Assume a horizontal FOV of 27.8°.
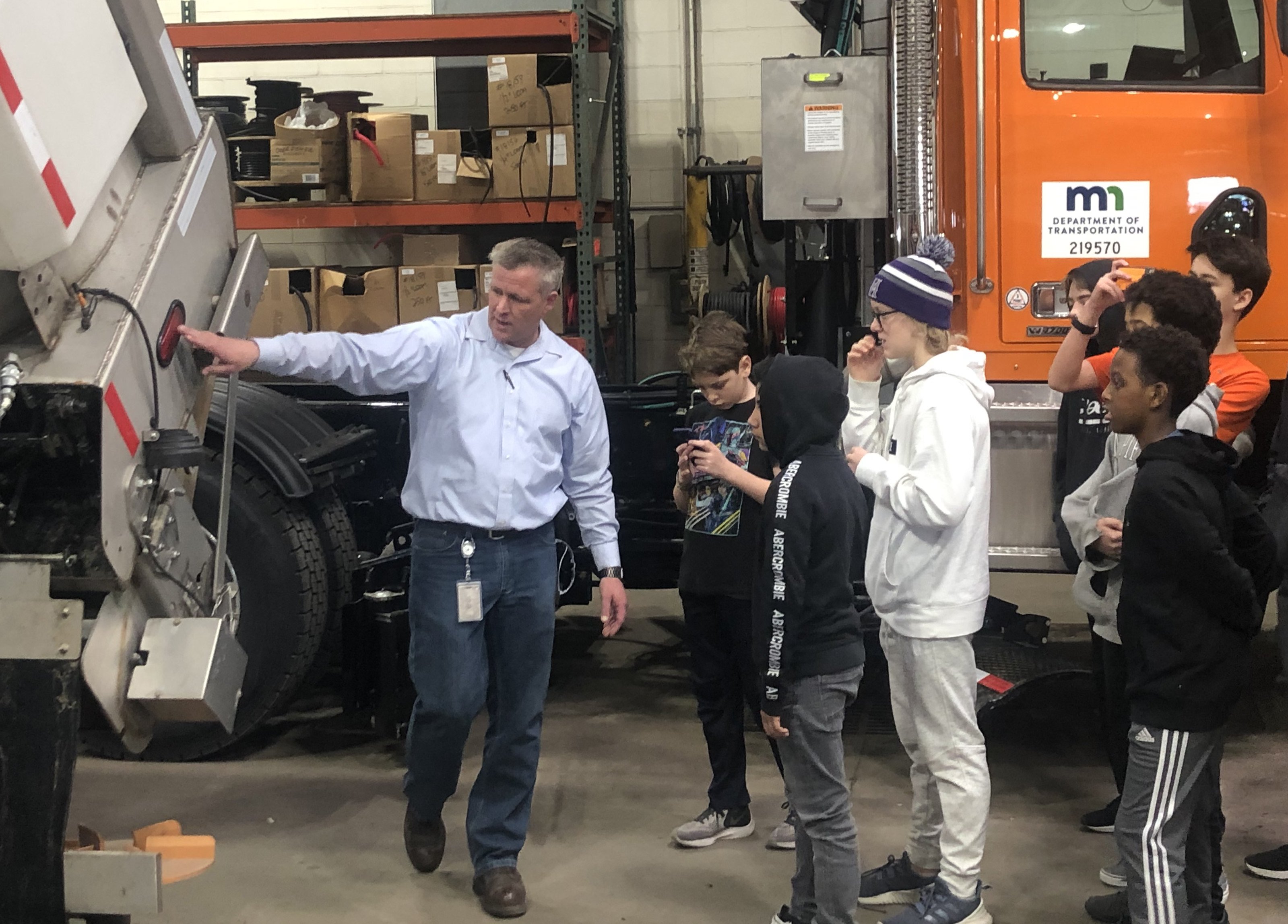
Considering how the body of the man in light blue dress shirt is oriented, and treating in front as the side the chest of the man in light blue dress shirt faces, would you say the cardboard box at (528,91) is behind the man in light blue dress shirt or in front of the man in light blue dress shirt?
behind

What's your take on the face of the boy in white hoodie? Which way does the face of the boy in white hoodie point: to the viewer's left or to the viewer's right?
to the viewer's left

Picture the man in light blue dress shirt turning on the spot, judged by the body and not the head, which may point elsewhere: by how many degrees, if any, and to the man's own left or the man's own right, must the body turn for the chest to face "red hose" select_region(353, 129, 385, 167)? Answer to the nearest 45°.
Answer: approximately 180°

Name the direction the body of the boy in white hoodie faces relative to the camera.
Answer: to the viewer's left

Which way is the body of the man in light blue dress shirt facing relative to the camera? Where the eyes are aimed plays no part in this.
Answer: toward the camera

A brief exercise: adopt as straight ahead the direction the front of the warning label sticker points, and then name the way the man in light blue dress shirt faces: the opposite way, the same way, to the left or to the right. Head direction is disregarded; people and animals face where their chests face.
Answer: the same way

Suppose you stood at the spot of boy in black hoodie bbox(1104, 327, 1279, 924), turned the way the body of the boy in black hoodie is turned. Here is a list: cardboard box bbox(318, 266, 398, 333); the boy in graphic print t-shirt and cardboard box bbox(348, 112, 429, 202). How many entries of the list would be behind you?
0

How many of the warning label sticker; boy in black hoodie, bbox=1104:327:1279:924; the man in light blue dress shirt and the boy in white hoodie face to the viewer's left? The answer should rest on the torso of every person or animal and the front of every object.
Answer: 2

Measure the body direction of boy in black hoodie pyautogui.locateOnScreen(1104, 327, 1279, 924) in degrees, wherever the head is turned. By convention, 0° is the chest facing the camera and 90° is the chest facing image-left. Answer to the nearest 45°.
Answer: approximately 90°

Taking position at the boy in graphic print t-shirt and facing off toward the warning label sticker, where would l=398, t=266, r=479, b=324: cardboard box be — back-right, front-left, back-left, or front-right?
front-left

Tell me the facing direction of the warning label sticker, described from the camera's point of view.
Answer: facing the viewer

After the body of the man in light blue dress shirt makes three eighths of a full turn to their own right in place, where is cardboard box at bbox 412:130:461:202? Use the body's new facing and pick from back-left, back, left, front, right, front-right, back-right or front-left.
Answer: front-right

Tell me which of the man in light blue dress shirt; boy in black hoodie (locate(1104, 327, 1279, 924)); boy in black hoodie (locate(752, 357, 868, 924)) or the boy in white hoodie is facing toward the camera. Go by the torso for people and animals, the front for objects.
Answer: the man in light blue dress shirt

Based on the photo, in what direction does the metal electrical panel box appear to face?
toward the camera

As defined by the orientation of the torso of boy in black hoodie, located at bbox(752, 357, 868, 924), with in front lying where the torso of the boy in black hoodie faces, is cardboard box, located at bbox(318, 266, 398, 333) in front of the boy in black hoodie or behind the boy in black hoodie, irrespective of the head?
in front

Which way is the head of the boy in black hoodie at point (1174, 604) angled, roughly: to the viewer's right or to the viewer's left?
to the viewer's left

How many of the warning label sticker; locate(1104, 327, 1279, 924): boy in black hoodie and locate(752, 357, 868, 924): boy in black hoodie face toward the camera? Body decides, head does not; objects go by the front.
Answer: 1
